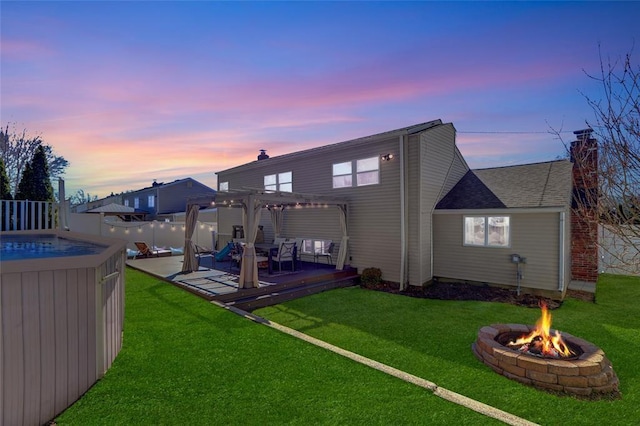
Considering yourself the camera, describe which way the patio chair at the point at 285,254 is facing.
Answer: facing away from the viewer and to the left of the viewer

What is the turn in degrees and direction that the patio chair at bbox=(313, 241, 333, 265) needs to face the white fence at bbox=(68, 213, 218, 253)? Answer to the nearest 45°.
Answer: approximately 45° to its right

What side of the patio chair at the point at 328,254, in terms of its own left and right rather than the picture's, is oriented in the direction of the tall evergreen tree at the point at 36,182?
front

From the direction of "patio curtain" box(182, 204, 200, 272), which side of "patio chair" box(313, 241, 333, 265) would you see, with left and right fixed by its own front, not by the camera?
front

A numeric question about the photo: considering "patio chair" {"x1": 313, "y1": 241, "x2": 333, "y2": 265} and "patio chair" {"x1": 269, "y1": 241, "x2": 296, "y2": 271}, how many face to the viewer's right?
0

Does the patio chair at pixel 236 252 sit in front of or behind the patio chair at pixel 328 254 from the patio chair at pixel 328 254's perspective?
in front

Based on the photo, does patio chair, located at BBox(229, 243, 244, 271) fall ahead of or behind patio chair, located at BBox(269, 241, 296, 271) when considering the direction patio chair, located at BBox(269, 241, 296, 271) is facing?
ahead

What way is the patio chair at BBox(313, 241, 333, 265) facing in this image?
to the viewer's left

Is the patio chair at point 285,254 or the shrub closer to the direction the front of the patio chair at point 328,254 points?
the patio chair
